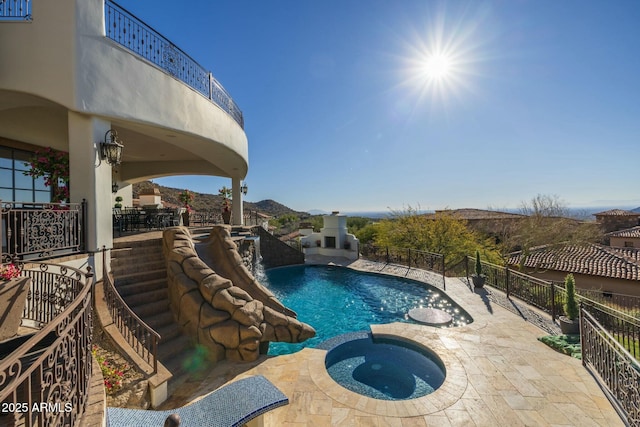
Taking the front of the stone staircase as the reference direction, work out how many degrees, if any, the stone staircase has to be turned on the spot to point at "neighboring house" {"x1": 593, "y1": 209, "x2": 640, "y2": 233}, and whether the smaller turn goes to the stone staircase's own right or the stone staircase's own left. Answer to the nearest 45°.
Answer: approximately 90° to the stone staircase's own left

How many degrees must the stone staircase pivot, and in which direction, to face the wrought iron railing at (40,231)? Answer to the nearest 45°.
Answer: approximately 90° to its right

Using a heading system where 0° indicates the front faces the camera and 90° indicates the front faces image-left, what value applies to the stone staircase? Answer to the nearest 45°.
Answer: approximately 0°

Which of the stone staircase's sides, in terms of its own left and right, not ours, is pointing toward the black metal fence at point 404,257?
left

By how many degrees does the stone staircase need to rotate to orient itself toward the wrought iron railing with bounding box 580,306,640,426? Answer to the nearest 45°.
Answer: approximately 45° to its left

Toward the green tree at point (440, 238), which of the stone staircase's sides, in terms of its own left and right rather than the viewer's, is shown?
left

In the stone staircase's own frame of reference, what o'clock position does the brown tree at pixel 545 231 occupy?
The brown tree is roughly at 9 o'clock from the stone staircase.

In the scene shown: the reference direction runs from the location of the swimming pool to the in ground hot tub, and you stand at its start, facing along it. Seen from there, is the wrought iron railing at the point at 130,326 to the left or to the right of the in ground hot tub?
right

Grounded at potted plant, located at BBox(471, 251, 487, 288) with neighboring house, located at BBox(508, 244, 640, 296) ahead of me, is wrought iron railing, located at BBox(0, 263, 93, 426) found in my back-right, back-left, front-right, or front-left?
back-right

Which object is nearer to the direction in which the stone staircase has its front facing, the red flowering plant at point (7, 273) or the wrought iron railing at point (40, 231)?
the red flowering plant
